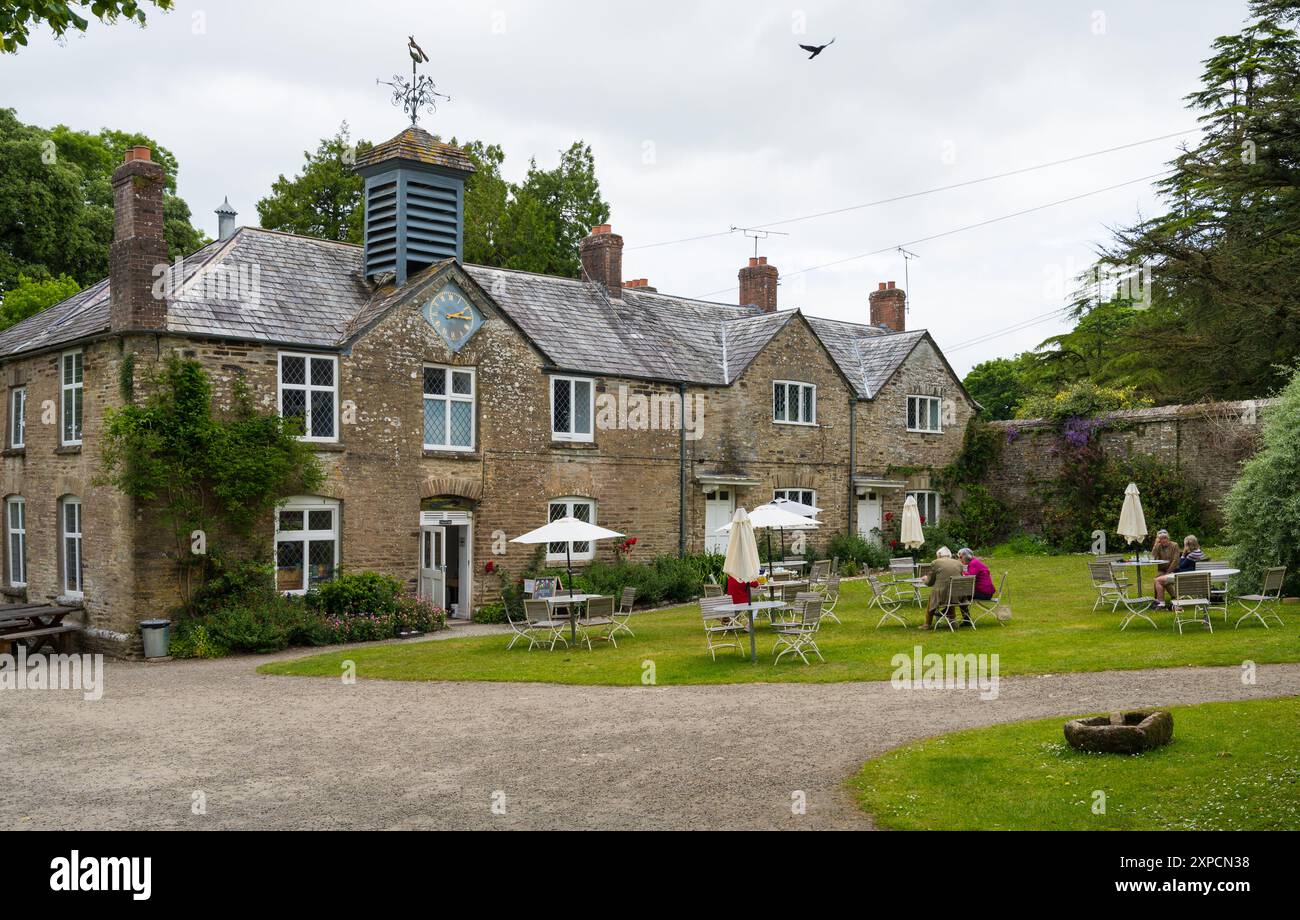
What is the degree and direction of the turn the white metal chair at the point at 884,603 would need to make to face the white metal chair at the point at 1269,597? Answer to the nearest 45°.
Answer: approximately 45° to its right

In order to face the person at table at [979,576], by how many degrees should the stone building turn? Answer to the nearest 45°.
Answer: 0° — it already faces them

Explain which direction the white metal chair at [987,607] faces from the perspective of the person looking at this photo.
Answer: facing to the left of the viewer

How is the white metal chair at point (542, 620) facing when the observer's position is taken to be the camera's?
facing away from the viewer and to the right of the viewer

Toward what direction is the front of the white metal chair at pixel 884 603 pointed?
to the viewer's right

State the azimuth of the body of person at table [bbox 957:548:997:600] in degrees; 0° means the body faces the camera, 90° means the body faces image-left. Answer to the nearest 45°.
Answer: approximately 90°
